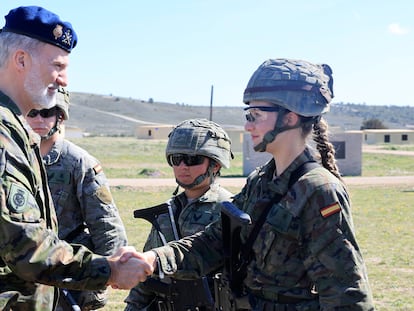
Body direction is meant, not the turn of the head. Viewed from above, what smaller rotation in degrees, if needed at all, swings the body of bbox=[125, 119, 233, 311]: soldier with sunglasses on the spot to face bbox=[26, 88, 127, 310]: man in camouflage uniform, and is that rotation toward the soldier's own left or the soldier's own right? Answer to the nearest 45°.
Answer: approximately 45° to the soldier's own right

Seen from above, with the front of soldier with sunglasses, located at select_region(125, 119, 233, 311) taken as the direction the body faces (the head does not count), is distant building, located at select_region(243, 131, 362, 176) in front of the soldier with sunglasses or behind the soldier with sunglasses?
behind

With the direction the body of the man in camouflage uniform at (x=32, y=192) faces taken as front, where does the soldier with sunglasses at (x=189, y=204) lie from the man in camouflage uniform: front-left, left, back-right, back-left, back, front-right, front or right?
front-left

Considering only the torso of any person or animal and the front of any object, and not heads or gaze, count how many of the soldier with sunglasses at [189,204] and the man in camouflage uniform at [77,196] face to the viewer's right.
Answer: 0

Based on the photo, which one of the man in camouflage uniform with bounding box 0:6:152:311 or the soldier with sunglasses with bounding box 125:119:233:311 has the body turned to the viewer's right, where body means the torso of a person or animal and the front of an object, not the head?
the man in camouflage uniform

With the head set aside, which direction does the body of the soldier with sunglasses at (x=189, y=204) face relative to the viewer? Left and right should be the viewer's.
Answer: facing the viewer and to the left of the viewer

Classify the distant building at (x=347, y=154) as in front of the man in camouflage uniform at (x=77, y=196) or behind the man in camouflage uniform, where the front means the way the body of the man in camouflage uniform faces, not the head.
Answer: behind

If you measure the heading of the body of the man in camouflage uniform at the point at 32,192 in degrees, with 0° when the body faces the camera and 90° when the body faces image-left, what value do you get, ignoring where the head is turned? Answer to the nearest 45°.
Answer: approximately 270°

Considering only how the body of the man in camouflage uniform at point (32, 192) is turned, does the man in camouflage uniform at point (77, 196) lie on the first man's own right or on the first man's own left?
on the first man's own left

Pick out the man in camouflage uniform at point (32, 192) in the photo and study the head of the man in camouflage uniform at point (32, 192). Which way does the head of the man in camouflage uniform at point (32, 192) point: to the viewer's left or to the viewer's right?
to the viewer's right

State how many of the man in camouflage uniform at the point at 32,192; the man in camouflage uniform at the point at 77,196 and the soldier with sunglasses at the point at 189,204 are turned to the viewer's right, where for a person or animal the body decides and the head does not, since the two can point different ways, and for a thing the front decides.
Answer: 1
